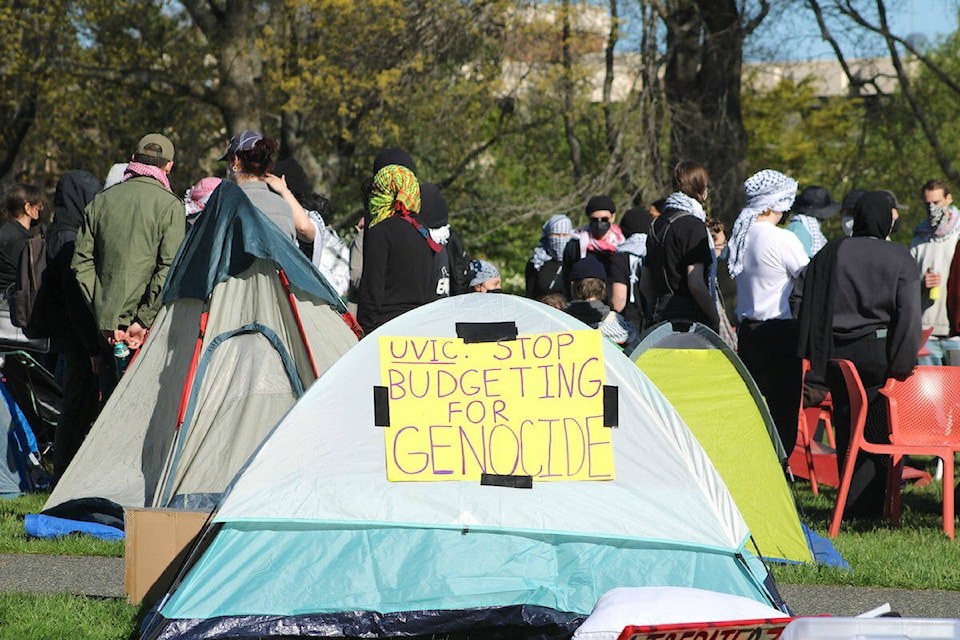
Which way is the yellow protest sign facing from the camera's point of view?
toward the camera

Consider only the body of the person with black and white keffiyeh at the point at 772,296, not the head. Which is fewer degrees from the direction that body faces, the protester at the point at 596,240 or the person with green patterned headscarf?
the protester

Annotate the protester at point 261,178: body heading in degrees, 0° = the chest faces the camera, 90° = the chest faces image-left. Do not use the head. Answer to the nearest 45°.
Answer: approximately 135°

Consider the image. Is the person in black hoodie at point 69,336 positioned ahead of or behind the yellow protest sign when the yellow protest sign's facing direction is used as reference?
behind

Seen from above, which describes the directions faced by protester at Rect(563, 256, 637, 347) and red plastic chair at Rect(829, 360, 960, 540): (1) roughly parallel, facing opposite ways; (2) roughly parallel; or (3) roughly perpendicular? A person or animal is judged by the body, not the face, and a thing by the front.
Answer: roughly perpendicular

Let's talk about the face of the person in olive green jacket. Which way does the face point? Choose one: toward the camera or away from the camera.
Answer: away from the camera

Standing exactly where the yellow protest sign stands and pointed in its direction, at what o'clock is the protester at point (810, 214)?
The protester is roughly at 7 o'clock from the yellow protest sign.

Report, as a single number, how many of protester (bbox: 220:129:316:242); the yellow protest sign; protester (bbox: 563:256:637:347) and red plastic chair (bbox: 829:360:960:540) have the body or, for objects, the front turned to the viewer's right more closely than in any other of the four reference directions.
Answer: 1

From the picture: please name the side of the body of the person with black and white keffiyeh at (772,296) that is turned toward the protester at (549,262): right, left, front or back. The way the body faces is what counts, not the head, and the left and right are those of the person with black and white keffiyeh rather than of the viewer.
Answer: left
